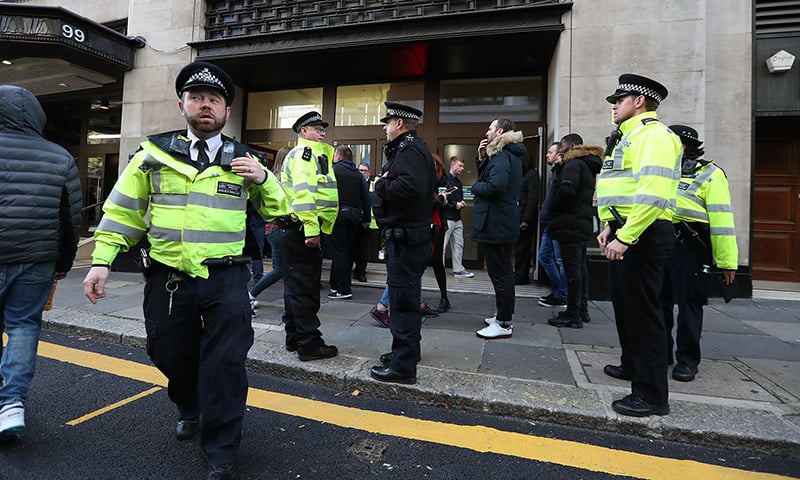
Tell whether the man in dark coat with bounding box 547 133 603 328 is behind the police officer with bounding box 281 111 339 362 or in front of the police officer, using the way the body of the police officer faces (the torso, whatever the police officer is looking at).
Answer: in front

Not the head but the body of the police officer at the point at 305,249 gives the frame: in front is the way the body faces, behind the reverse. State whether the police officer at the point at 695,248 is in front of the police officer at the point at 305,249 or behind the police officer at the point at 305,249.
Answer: in front

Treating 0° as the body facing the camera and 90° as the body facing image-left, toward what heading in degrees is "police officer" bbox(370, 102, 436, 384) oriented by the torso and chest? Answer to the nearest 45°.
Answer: approximately 90°

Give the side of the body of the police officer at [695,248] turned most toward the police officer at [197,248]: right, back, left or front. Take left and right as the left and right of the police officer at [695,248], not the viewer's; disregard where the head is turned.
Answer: front

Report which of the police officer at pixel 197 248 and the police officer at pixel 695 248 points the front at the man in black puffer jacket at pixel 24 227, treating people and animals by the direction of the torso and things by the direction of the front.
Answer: the police officer at pixel 695 248

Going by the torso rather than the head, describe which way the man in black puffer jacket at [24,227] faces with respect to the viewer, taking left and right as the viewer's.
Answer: facing away from the viewer

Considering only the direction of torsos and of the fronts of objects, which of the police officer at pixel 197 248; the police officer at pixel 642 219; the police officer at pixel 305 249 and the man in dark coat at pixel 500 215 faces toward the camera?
the police officer at pixel 197 248

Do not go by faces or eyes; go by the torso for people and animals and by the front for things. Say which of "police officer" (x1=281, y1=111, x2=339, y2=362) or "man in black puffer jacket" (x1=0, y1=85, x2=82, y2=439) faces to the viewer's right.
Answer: the police officer

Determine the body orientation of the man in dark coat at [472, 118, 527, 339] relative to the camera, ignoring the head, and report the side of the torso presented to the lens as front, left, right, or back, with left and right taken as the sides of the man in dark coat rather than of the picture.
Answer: left

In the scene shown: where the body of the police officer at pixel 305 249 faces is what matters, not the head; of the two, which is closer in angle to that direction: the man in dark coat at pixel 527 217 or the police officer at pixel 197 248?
the man in dark coat

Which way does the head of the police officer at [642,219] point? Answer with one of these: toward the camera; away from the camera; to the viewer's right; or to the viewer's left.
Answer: to the viewer's left

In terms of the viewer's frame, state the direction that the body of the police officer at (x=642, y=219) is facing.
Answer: to the viewer's left

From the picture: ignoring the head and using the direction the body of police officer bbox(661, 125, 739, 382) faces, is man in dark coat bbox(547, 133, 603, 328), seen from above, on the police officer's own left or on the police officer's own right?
on the police officer's own right

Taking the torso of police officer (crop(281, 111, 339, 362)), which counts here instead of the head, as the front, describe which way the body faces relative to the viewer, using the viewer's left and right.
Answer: facing to the right of the viewer

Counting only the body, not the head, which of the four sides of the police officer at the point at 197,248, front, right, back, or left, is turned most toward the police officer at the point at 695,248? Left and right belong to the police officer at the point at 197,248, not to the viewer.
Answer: left
